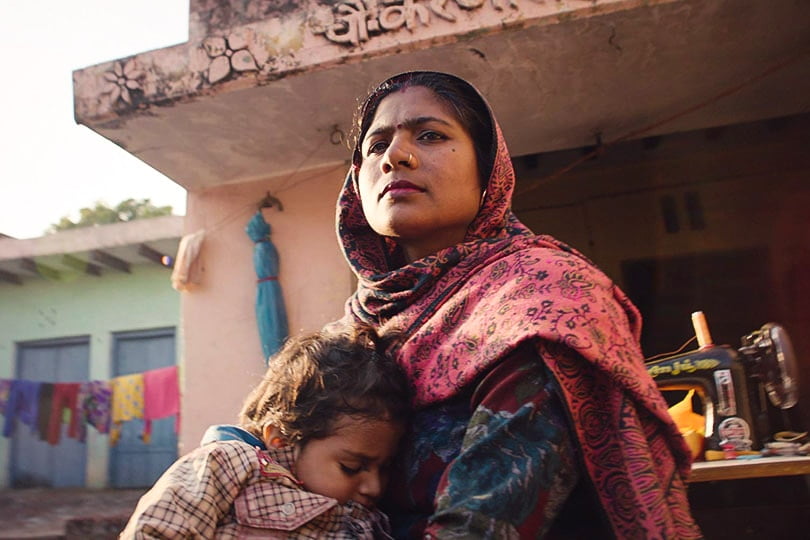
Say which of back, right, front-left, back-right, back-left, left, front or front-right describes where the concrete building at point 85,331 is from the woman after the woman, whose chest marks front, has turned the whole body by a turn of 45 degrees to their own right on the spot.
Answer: front-right

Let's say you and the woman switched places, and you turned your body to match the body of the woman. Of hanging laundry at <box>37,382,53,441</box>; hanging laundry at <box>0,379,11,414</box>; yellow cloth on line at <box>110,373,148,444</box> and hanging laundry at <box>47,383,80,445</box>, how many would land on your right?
4

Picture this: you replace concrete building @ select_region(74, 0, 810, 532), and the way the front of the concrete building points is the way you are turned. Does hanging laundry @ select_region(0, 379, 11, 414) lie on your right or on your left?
on your right

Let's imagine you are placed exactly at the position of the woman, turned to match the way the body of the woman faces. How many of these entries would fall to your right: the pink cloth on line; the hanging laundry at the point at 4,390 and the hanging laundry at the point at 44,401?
3

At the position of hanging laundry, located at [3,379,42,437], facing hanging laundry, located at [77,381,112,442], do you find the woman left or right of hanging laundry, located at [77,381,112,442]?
right

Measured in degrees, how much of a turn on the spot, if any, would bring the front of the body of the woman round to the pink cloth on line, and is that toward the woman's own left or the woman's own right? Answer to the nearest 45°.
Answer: approximately 90° to the woman's own right

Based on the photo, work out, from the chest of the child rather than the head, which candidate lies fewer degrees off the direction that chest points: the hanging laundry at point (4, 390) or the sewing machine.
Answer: the sewing machine

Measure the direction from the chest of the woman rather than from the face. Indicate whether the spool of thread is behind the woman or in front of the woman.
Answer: behind

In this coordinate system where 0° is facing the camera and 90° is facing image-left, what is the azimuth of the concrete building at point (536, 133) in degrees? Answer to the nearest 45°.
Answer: approximately 45°
